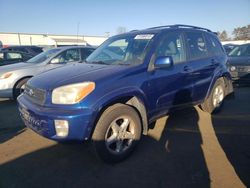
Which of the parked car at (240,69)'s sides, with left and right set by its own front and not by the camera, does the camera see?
front

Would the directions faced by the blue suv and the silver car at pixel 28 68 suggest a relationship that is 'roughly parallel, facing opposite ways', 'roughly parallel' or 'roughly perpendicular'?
roughly parallel

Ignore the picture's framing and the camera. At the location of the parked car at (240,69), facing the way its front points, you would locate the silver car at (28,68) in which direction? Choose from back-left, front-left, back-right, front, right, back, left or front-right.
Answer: front-right

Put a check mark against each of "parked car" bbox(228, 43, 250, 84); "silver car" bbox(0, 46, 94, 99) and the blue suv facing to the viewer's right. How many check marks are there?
0

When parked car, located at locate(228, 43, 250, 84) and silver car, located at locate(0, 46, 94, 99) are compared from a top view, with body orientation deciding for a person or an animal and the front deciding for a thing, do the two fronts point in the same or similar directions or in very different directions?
same or similar directions

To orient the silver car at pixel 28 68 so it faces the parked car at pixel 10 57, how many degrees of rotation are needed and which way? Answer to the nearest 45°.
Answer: approximately 135° to its right

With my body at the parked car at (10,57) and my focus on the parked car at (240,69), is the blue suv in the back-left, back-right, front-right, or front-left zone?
front-right

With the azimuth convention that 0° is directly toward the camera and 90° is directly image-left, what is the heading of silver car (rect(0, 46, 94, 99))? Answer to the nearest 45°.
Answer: approximately 45°

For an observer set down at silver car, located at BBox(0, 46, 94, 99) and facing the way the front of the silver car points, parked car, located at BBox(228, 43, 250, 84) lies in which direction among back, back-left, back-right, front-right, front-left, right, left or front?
back-left

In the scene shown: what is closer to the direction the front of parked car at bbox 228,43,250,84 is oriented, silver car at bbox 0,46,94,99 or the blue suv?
the blue suv

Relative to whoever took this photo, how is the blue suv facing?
facing the viewer and to the left of the viewer

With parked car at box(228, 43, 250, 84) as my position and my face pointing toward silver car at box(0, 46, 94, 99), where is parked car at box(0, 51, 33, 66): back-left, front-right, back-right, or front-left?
front-right

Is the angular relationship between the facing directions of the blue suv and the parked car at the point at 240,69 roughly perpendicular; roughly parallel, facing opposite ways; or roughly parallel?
roughly parallel

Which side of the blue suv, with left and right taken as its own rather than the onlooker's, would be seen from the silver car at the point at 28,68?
right
